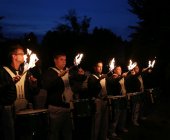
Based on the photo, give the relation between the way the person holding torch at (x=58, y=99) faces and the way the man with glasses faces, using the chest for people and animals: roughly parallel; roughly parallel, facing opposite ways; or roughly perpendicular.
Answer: roughly parallel

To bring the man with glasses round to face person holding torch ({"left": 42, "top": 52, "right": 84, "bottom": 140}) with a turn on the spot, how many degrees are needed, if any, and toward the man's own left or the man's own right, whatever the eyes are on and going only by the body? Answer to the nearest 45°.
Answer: approximately 90° to the man's own left

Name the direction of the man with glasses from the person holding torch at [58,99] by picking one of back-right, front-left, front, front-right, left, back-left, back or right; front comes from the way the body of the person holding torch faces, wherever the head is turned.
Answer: right

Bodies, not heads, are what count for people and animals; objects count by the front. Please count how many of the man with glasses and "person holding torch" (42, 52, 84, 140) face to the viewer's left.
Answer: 0
